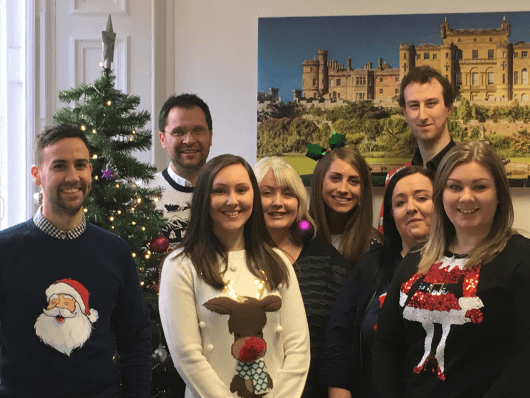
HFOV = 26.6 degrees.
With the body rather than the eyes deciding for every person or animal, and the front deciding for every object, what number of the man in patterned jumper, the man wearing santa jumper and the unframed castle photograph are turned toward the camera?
3

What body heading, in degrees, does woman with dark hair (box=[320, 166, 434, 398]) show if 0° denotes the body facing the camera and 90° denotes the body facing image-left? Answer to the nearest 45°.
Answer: approximately 315°

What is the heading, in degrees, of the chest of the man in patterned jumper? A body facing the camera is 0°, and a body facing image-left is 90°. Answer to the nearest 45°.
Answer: approximately 0°

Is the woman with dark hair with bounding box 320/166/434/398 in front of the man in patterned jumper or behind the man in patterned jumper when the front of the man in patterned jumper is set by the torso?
in front

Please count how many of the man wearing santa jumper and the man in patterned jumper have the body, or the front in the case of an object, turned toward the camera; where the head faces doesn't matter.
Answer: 2

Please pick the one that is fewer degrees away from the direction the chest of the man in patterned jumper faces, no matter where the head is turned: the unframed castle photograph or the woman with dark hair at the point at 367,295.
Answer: the woman with dark hair
